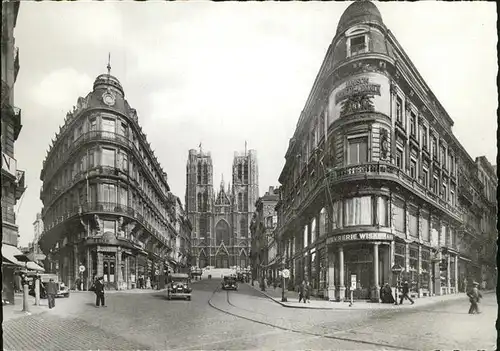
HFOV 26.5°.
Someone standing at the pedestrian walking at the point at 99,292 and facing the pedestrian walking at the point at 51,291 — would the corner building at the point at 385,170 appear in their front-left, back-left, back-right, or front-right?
back-right

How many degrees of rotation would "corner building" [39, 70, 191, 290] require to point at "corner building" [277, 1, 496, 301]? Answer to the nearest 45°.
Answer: approximately 90° to its left

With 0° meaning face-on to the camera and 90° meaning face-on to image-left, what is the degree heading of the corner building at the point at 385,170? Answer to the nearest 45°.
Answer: approximately 0°

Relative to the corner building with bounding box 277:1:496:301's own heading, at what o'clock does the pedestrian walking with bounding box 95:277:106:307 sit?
The pedestrian walking is roughly at 2 o'clock from the corner building.

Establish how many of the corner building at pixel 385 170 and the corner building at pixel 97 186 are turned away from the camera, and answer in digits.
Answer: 0
